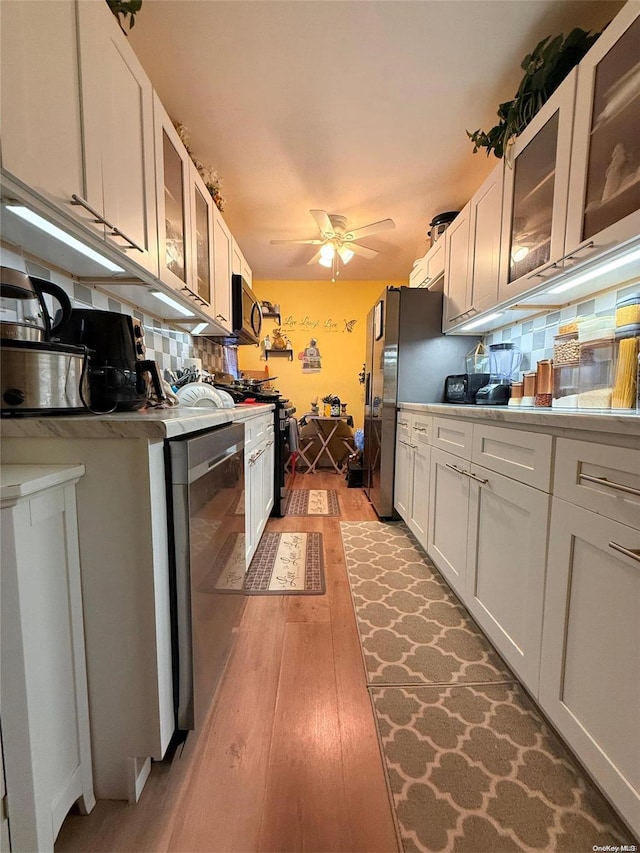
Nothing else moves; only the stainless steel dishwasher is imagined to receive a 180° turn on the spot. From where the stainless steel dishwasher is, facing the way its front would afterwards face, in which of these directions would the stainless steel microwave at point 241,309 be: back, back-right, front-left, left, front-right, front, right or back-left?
right

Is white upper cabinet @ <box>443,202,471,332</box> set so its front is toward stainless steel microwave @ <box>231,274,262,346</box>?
yes

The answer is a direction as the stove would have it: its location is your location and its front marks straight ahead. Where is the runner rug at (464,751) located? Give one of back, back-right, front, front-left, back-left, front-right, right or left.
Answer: right

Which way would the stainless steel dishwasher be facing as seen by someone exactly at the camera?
facing to the right of the viewer

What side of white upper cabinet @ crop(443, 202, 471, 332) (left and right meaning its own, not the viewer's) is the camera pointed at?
left

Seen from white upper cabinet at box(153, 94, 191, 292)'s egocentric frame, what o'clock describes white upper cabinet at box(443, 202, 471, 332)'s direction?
white upper cabinet at box(443, 202, 471, 332) is roughly at 12 o'clock from white upper cabinet at box(153, 94, 191, 292).

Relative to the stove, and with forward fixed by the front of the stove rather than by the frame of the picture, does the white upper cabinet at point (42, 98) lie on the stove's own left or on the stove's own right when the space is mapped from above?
on the stove's own right

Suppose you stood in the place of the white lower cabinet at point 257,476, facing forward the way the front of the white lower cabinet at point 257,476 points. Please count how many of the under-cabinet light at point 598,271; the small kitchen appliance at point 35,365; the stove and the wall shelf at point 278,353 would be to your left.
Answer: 2

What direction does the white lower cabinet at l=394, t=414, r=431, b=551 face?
to the viewer's left

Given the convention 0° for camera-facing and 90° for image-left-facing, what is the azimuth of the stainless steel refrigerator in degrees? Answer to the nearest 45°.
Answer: approximately 90°

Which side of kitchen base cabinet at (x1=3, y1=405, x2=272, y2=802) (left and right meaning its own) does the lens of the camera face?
right
